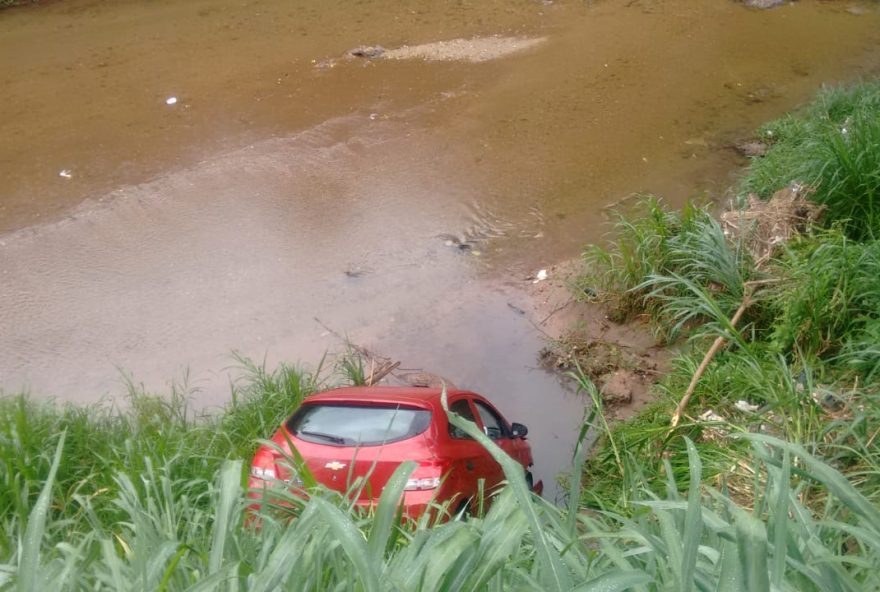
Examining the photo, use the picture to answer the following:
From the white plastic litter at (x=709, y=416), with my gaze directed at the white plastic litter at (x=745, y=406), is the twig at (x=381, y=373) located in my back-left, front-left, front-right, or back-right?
back-left

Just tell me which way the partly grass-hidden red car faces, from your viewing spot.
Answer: facing away from the viewer and to the right of the viewer

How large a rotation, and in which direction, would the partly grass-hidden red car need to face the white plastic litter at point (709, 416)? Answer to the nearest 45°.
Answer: approximately 45° to its right

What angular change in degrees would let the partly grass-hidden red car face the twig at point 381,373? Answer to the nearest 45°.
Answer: approximately 45° to its left

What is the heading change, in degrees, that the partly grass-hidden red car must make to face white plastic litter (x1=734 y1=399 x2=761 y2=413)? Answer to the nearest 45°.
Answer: approximately 45° to its right
